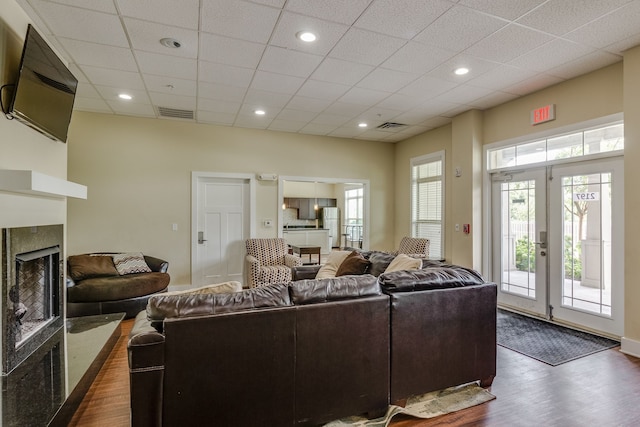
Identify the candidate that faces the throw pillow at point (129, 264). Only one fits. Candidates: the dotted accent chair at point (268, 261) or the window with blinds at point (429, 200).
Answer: the window with blinds

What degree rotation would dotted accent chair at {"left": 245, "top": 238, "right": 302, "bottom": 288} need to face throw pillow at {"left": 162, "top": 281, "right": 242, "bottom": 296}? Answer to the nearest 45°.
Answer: approximately 45° to its right

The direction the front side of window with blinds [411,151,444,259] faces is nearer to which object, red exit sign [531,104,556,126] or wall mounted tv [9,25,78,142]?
the wall mounted tv

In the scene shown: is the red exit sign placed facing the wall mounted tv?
yes

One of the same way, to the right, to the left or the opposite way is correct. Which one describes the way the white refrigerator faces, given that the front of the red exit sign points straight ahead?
to the left

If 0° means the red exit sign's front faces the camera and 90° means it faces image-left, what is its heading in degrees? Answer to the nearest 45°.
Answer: approximately 45°

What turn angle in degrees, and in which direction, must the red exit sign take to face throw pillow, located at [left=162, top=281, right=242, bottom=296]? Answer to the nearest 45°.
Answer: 0° — it already faces it

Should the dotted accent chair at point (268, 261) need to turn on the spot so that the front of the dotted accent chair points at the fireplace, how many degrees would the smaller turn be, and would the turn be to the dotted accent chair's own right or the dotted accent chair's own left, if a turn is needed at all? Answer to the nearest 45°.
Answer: approximately 90° to the dotted accent chair's own right

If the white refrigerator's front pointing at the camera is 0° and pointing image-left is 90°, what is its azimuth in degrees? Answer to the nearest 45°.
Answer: approximately 0°
